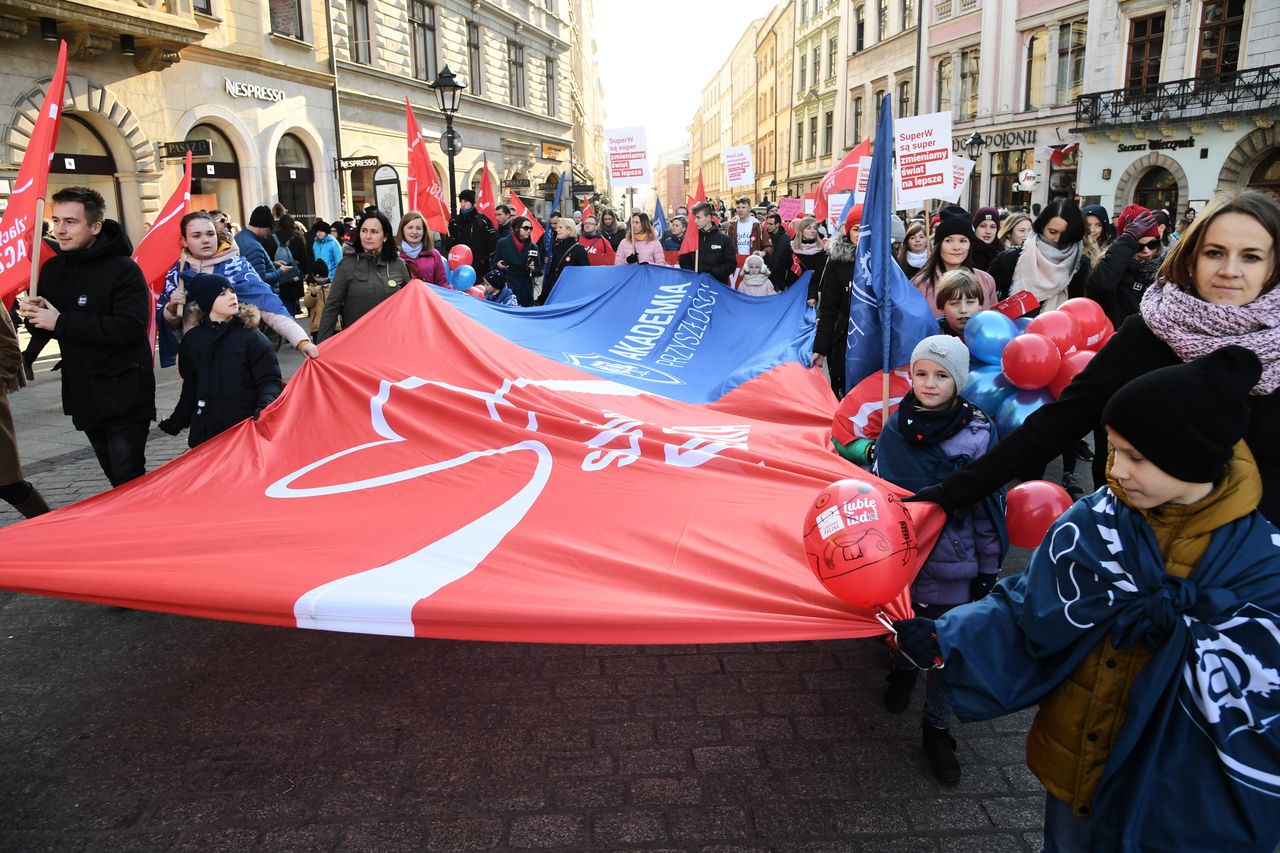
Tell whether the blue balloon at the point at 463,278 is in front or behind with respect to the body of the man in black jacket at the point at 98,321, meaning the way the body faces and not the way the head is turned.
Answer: behind

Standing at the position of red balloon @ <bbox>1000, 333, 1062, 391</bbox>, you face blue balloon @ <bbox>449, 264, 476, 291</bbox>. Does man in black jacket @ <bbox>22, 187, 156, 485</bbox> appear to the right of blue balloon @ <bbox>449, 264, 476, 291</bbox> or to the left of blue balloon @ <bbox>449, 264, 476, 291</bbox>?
left

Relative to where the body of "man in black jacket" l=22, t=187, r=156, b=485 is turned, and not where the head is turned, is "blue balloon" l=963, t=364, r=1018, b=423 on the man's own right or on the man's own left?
on the man's own left

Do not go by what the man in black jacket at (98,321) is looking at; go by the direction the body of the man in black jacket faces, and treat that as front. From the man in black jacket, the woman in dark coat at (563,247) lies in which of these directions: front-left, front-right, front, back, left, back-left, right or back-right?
back

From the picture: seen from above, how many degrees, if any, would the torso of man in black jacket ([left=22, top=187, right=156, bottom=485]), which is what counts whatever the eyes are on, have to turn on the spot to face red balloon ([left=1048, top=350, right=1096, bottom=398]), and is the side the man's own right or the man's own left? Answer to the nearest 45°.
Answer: approximately 90° to the man's own left
